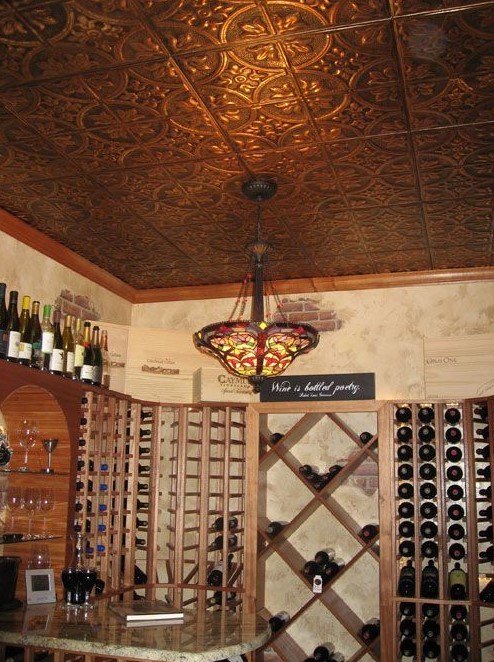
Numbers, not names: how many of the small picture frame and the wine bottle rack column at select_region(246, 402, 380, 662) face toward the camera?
2

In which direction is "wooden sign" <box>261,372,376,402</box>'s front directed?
toward the camera

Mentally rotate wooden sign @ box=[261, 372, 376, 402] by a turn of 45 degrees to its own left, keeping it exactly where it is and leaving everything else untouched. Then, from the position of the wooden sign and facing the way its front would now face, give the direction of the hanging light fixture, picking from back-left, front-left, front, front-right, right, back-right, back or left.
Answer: front-right

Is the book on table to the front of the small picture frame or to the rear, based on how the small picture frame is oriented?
to the front

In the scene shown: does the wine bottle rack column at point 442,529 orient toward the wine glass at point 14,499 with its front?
no

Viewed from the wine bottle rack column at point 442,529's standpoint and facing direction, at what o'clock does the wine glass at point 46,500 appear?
The wine glass is roughly at 2 o'clock from the wine bottle rack column.

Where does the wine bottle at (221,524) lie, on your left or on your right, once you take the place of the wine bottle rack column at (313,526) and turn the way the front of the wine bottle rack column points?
on your right

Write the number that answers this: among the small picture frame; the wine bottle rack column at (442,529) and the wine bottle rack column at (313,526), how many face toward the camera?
3

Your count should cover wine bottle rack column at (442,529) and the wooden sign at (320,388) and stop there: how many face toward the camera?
2

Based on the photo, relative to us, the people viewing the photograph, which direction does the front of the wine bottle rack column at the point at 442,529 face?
facing the viewer

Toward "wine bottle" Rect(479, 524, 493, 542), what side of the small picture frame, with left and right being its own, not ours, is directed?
left

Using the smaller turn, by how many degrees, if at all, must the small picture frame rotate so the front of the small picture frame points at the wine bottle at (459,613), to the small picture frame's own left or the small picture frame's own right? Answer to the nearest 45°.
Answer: approximately 90° to the small picture frame's own left

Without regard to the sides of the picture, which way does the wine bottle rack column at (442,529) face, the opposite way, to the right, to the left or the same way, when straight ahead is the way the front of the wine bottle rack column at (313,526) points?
the same way

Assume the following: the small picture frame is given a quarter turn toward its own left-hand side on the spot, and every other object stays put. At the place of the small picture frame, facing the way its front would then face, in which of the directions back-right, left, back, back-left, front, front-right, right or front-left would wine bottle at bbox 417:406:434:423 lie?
front

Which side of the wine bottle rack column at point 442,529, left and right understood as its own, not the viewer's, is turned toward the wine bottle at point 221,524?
right

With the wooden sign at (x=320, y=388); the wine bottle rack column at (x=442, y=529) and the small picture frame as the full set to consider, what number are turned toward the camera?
3

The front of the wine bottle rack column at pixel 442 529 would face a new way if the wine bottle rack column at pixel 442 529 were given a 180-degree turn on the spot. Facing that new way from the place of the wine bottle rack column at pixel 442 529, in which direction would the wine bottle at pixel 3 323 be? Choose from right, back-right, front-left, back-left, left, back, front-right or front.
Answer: back-left
